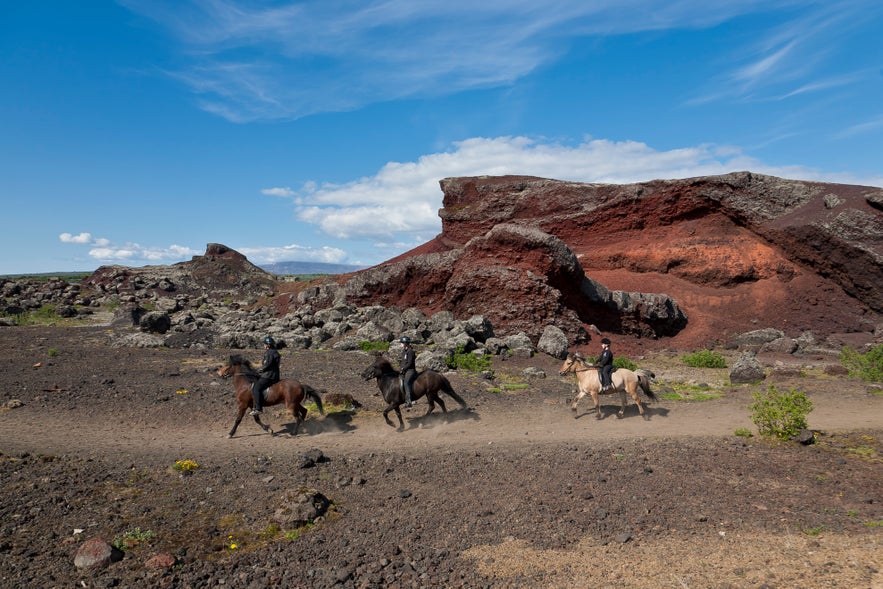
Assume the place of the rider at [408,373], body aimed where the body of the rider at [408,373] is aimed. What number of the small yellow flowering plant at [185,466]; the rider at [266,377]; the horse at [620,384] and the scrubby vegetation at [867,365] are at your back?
2

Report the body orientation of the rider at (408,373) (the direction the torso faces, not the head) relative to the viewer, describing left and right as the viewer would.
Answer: facing to the left of the viewer

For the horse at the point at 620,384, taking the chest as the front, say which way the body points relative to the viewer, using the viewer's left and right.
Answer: facing to the left of the viewer

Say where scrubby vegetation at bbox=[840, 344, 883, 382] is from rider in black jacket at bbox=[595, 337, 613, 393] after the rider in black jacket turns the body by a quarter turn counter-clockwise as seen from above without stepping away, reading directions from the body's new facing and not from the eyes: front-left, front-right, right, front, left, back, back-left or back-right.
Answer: back-left

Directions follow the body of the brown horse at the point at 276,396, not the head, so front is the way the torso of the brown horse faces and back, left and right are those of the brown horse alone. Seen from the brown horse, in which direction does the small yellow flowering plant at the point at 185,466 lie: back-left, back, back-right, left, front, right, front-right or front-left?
front-left

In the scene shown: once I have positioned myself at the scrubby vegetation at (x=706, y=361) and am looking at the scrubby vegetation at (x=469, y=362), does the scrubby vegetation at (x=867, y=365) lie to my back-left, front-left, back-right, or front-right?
back-left

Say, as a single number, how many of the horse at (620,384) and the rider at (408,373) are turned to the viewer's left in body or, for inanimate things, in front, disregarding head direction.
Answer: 2

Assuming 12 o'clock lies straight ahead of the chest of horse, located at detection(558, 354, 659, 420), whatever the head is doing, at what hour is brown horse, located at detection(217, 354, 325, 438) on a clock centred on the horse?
The brown horse is roughly at 11 o'clock from the horse.

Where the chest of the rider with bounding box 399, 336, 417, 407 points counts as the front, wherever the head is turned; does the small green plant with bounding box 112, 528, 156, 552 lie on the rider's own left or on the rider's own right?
on the rider's own left

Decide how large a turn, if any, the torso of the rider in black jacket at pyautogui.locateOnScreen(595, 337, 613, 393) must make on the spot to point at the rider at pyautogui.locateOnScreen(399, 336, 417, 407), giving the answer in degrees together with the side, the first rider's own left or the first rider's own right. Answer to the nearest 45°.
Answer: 0° — they already face them

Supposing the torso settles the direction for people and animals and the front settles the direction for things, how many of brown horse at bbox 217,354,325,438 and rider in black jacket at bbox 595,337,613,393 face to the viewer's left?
2

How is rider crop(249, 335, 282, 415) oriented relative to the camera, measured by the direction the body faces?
to the viewer's left

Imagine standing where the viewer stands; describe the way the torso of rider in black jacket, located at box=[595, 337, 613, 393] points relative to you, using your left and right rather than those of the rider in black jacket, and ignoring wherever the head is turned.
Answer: facing to the left of the viewer

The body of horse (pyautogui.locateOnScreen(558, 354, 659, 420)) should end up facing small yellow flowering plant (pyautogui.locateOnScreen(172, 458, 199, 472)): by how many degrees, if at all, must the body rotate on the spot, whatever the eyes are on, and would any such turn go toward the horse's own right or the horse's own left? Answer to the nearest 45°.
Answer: approximately 45° to the horse's own left

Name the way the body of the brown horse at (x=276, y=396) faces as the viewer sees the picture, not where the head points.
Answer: to the viewer's left
